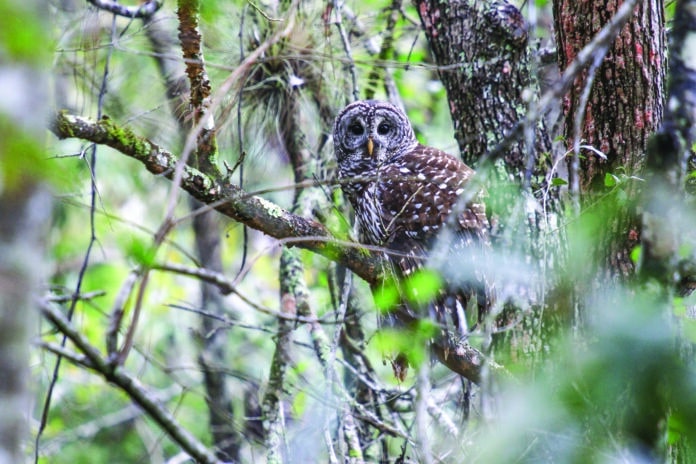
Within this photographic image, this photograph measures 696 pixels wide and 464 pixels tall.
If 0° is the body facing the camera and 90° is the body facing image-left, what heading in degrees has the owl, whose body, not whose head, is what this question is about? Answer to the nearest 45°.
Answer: approximately 45°

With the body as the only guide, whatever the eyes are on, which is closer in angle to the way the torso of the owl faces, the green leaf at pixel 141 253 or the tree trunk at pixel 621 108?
the green leaf
